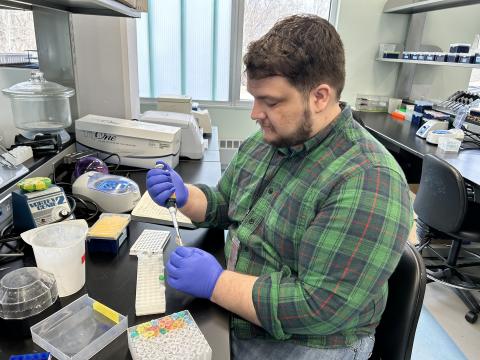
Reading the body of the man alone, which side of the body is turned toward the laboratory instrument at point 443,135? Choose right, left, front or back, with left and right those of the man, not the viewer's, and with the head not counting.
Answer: back

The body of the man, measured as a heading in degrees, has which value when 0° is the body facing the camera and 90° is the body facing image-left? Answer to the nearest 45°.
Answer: approximately 45°

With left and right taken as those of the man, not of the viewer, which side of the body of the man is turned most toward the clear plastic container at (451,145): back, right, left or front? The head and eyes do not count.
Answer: back

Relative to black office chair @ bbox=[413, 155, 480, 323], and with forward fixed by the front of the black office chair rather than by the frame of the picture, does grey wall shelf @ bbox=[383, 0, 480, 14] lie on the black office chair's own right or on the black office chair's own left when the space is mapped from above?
on the black office chair's own left

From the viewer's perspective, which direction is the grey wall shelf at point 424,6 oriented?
to the viewer's left

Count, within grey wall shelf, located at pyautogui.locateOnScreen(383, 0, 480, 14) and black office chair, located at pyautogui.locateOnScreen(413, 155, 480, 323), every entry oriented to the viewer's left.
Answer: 1

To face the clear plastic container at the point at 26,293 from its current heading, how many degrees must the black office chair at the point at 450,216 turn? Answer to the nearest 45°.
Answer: approximately 135° to its right

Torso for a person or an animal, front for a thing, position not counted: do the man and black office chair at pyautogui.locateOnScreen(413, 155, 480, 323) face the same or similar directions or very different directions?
very different directions

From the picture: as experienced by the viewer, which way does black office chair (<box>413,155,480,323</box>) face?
facing away from the viewer and to the right of the viewer

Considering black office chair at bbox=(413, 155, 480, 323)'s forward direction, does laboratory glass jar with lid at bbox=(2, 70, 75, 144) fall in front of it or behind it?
behind

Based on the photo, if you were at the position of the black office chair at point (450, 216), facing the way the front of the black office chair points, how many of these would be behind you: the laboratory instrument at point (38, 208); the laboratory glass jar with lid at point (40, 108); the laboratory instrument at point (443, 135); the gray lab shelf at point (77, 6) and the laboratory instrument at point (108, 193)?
4

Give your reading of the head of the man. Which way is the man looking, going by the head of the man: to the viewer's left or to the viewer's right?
to the viewer's left

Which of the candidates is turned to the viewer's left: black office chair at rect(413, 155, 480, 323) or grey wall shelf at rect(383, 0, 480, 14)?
the grey wall shelf
